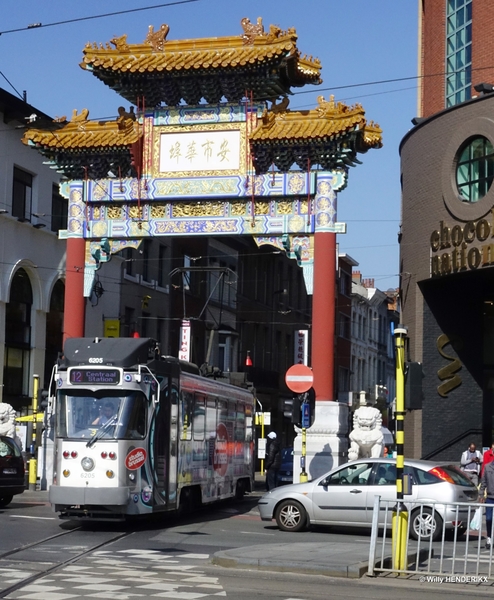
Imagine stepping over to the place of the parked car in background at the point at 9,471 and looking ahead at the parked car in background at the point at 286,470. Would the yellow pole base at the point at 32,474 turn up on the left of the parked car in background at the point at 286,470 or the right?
left

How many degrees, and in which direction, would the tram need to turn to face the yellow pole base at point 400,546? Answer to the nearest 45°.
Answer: approximately 90° to its left

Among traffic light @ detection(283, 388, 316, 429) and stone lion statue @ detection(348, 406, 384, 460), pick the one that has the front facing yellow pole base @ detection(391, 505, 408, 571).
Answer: the stone lion statue

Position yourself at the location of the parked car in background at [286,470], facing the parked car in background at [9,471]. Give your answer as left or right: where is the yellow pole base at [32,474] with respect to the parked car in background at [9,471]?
right

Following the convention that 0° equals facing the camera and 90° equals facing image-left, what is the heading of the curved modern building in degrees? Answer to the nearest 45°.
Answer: approximately 45°

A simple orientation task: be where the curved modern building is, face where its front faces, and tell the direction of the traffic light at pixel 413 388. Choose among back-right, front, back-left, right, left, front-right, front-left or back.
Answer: front-left

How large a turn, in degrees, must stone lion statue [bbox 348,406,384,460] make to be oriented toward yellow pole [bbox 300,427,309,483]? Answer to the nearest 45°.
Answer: approximately 90° to its right

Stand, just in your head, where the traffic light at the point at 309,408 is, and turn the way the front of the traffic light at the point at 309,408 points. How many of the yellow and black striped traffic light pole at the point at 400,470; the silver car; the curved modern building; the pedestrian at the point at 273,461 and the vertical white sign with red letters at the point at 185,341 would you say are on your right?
2
